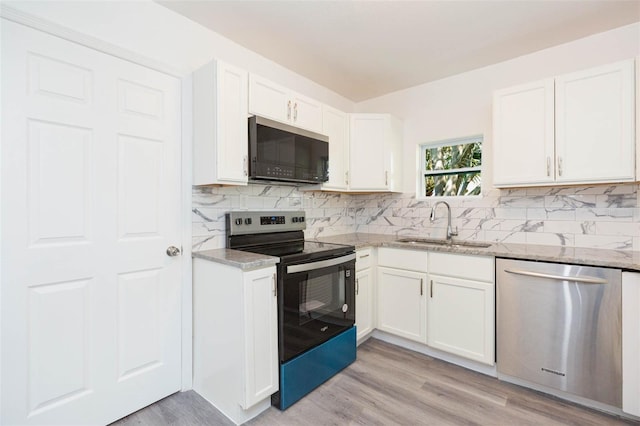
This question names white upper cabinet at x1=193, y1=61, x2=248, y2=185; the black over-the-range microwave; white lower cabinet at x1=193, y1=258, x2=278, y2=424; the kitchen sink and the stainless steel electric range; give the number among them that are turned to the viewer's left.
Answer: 0

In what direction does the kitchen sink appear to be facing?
toward the camera

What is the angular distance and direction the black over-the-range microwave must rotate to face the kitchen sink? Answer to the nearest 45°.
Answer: approximately 45° to its left

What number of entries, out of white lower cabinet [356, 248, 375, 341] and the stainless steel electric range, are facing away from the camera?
0

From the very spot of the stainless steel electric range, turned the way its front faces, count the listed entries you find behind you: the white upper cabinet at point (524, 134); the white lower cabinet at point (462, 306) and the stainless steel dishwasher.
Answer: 0

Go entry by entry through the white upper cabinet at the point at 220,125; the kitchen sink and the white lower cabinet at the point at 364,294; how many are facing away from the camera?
0

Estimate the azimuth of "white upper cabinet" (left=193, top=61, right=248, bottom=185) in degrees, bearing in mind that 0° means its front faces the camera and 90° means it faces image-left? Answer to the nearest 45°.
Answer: approximately 315°

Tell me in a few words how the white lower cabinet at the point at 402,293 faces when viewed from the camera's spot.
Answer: facing the viewer and to the left of the viewer

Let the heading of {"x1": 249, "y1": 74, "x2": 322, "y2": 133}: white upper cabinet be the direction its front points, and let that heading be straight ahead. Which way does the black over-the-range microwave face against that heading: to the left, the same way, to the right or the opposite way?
the same way

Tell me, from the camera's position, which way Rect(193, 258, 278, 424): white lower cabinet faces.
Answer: facing the viewer and to the right of the viewer

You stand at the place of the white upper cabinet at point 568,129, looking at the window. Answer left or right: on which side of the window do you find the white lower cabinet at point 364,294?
left
